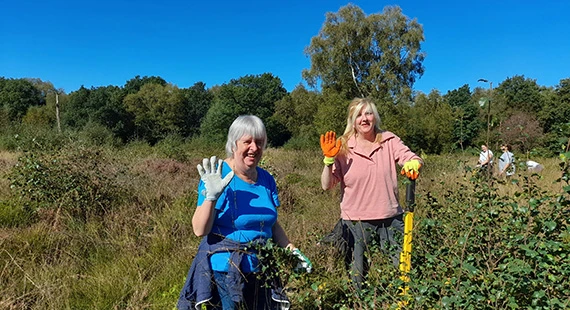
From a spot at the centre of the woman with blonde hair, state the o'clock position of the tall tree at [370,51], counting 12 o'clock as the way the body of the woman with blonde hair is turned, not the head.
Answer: The tall tree is roughly at 6 o'clock from the woman with blonde hair.

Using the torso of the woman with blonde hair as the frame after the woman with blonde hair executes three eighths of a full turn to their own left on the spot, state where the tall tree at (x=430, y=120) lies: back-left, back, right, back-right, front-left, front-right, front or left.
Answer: front-left

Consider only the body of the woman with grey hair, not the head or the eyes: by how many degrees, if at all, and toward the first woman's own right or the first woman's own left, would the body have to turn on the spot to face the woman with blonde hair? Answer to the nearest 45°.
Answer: approximately 90° to the first woman's own left

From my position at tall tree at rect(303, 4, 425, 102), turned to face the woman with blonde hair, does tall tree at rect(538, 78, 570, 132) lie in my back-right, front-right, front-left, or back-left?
back-left

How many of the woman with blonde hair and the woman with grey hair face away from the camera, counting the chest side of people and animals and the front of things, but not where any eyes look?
0

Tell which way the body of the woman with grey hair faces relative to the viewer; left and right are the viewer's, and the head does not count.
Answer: facing the viewer and to the right of the viewer

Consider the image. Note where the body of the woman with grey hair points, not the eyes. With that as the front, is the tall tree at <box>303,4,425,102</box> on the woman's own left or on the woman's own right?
on the woman's own left

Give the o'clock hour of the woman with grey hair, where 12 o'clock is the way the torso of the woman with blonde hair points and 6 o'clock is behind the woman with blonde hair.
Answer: The woman with grey hair is roughly at 1 o'clock from the woman with blonde hair.

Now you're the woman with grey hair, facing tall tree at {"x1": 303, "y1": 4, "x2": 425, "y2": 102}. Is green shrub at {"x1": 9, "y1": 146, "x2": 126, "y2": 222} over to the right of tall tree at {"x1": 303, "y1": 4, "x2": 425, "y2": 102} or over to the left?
left

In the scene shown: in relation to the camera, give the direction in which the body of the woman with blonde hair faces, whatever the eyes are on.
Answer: toward the camera
